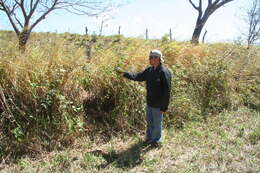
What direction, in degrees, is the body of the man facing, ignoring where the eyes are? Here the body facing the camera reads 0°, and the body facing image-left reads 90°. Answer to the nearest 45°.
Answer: approximately 45°
